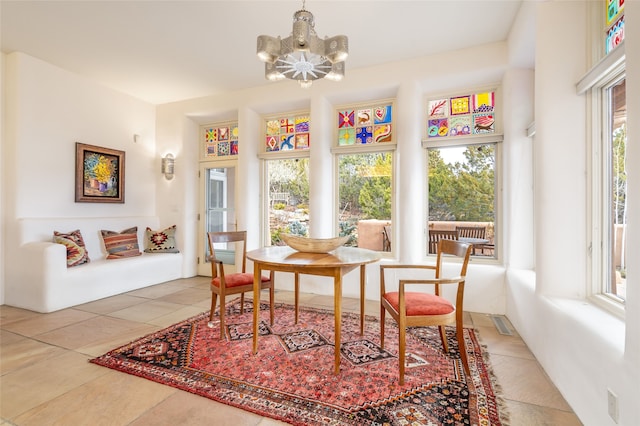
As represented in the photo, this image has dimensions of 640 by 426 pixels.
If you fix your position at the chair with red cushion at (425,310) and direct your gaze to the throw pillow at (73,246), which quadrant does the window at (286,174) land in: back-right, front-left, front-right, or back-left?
front-right

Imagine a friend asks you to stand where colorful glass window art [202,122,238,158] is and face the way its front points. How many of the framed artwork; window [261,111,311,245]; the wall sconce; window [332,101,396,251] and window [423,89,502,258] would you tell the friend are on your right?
2

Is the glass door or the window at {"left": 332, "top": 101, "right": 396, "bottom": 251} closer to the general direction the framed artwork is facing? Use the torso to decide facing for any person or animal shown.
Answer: the window

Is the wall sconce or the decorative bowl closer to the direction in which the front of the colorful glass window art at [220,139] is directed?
the decorative bowl

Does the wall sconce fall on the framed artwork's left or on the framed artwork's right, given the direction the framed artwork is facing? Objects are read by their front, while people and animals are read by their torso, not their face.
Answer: on its left

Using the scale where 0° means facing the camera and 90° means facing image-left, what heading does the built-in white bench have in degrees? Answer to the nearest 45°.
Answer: approximately 315°

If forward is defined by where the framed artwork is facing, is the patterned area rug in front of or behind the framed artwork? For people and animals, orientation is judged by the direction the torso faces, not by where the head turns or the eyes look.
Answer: in front

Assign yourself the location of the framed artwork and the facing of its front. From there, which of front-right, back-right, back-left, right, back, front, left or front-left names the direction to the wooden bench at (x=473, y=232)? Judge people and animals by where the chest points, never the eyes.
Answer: front

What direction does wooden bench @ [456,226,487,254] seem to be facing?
toward the camera

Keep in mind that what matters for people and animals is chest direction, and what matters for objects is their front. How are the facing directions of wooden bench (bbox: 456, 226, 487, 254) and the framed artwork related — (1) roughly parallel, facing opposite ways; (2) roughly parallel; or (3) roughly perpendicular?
roughly perpendicular

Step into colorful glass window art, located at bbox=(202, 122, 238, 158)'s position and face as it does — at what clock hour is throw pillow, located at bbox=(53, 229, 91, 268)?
The throw pillow is roughly at 2 o'clock from the colorful glass window art.

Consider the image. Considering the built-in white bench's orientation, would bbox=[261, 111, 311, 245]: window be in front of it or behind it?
in front

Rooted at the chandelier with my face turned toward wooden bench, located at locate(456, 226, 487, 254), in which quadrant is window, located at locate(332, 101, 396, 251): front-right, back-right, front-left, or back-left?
front-left

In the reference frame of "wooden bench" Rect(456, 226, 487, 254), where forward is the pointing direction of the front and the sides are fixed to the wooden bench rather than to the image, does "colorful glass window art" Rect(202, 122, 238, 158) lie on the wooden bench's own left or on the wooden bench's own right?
on the wooden bench's own right
